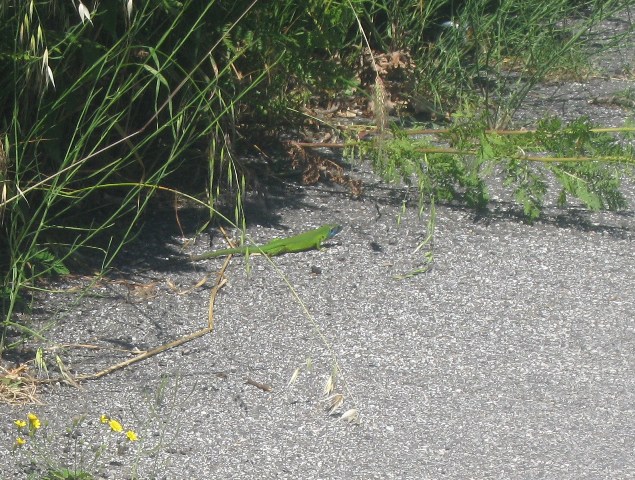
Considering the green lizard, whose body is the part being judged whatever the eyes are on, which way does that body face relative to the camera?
to the viewer's right

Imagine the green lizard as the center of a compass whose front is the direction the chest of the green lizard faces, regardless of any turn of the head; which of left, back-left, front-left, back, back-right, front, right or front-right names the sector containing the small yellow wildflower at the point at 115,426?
right
